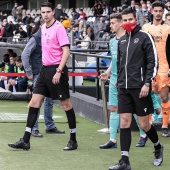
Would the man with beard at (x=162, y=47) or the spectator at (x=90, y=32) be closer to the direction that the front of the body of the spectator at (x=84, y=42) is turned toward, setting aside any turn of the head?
the man with beard

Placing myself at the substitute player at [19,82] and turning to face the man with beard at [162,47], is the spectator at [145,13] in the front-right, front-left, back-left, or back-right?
back-left

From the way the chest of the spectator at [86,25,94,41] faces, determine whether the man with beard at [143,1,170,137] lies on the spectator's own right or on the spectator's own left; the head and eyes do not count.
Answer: on the spectator's own left

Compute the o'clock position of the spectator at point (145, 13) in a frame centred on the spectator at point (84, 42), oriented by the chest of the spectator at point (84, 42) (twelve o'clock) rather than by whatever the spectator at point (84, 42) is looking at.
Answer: the spectator at point (145, 13) is roughly at 7 o'clock from the spectator at point (84, 42).
